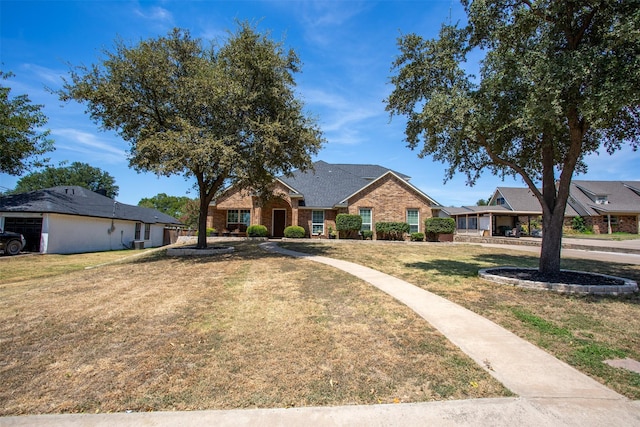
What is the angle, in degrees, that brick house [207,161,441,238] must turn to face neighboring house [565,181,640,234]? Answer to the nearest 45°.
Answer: approximately 90° to its left

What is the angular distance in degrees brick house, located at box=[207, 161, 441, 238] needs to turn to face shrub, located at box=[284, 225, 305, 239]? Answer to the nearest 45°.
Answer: approximately 45° to its right

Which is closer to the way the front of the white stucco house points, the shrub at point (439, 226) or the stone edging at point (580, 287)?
the stone edging

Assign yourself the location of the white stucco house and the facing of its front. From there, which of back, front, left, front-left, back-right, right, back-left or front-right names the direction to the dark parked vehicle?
front

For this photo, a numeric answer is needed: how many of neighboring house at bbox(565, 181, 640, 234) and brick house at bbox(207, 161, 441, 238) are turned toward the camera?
2

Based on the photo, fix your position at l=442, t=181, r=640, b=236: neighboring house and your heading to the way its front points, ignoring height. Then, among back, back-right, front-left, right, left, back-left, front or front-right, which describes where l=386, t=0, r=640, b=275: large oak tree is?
front

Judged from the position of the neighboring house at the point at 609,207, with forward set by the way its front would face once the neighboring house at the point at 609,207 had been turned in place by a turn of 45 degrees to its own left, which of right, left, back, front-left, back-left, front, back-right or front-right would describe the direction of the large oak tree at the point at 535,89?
front-right

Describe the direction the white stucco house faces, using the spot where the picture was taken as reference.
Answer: facing the viewer and to the left of the viewer

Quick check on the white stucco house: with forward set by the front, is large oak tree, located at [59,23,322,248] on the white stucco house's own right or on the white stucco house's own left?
on the white stucco house's own left

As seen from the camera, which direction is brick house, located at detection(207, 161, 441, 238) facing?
toward the camera

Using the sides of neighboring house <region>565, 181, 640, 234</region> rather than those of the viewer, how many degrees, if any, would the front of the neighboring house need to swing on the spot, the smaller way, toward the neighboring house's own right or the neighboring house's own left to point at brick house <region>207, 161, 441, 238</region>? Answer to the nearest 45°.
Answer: approximately 45° to the neighboring house's own right

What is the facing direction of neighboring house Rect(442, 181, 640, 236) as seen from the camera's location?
facing the viewer

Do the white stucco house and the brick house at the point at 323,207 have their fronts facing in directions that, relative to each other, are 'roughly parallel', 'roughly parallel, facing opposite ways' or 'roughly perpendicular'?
roughly parallel

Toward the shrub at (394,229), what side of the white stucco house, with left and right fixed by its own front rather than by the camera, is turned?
left

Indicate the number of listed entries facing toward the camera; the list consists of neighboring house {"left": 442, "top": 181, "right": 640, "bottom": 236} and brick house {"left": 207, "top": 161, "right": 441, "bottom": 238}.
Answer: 2

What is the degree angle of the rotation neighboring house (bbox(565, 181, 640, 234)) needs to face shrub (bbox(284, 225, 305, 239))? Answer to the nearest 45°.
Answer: approximately 45° to its right

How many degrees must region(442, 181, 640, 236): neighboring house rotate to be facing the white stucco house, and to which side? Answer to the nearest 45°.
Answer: approximately 45° to its right

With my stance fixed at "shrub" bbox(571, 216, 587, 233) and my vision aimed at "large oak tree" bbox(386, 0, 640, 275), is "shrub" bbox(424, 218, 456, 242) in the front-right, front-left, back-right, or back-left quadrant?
front-right
